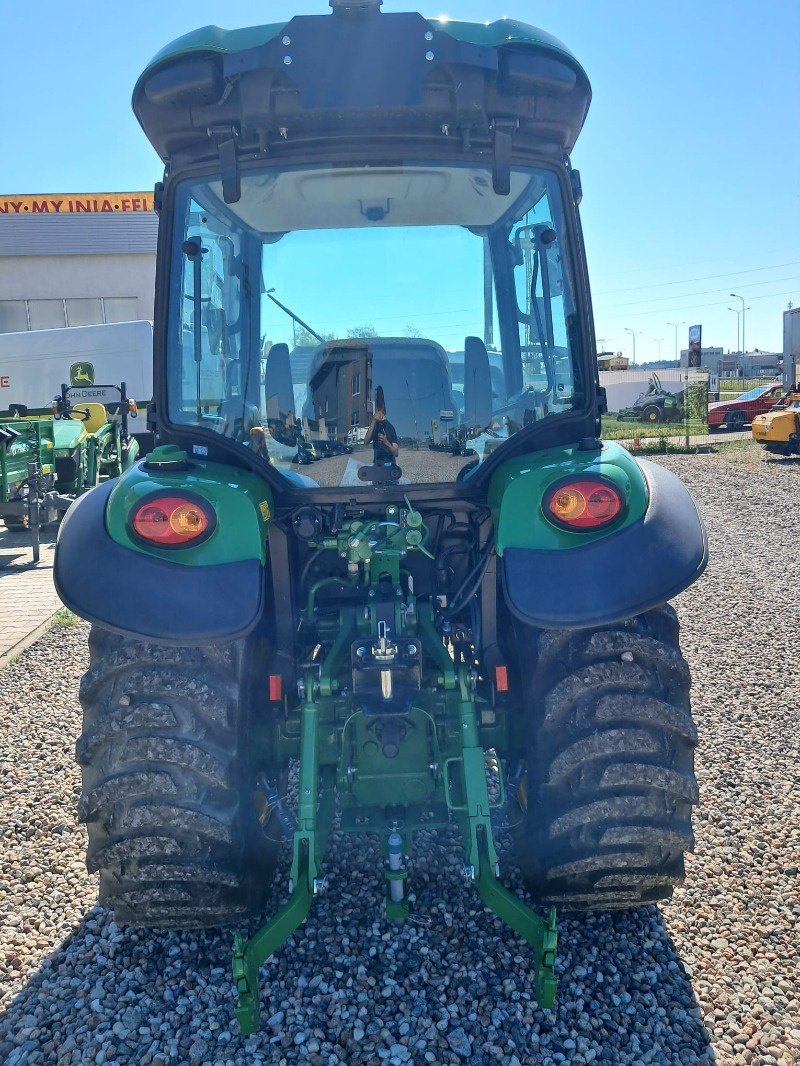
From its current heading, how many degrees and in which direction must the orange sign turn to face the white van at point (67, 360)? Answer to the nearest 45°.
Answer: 0° — it already faces it

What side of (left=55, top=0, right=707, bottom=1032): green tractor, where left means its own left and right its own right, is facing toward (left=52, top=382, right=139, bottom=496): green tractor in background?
front

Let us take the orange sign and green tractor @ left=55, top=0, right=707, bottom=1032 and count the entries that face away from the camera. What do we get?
1

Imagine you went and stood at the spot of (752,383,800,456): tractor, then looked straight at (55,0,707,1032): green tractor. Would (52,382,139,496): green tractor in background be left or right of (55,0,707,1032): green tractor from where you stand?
right

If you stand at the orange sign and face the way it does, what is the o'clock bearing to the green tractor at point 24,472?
The green tractor is roughly at 12 o'clock from the orange sign.

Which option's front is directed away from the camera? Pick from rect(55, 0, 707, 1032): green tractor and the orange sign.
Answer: the green tractor

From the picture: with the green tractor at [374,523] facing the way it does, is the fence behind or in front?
in front

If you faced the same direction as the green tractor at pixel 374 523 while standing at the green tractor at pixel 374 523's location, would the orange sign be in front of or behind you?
in front

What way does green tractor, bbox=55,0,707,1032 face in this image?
away from the camera

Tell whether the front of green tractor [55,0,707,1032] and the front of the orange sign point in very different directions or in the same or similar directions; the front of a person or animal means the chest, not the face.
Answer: very different directions

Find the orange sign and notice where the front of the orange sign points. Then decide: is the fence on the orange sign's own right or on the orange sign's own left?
on the orange sign's own left

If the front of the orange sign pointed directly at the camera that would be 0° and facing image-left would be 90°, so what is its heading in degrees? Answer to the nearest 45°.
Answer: approximately 0°

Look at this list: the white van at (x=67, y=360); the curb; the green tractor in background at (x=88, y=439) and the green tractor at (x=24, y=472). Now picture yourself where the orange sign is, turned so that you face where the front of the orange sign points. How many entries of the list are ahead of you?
4
